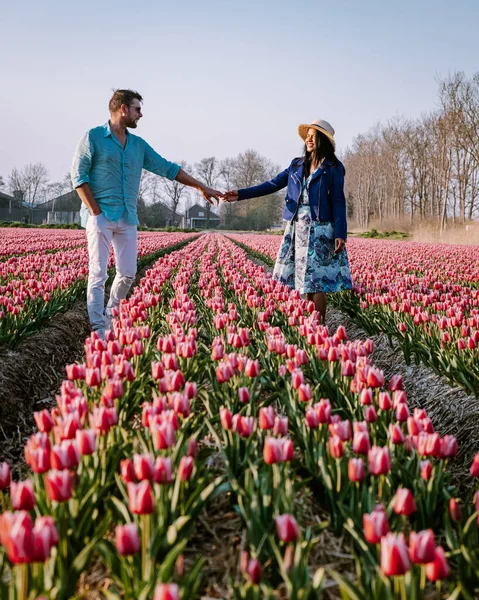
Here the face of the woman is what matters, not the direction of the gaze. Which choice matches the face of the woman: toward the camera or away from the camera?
toward the camera

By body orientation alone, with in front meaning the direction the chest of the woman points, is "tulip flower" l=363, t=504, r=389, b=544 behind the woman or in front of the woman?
in front

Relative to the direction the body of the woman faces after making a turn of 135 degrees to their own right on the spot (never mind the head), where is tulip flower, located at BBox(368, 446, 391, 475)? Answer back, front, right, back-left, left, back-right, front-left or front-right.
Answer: back

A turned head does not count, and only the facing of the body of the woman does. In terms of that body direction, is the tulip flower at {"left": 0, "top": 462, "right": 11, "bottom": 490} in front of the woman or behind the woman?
in front

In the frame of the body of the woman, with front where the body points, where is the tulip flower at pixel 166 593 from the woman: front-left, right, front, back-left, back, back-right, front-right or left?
front-left

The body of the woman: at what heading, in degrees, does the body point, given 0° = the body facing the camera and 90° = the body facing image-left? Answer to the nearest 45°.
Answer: approximately 45°

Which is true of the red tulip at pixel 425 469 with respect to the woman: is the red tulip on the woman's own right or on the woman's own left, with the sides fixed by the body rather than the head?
on the woman's own left

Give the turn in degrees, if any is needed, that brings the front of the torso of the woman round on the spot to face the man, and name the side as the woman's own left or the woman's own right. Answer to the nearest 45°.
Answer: approximately 45° to the woman's own right

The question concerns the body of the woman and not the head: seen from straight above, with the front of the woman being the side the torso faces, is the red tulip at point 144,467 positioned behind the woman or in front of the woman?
in front

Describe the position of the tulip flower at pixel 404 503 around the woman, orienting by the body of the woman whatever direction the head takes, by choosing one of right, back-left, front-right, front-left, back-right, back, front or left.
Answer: front-left

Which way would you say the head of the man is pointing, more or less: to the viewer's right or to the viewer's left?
to the viewer's right

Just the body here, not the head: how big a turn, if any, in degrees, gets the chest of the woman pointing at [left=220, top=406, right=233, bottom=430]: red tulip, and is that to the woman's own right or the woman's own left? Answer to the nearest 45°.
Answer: approximately 45° to the woman's own left
